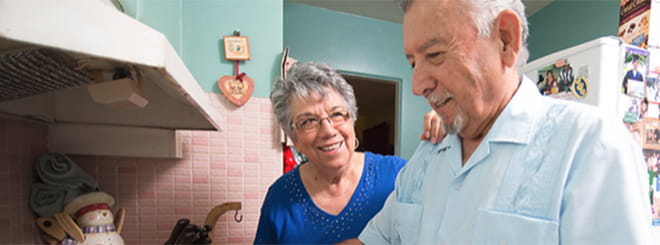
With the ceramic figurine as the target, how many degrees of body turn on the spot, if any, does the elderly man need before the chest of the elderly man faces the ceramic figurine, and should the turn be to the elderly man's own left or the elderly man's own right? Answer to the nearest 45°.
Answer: approximately 45° to the elderly man's own right

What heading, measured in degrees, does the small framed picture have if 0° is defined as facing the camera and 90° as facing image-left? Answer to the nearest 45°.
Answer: approximately 0°

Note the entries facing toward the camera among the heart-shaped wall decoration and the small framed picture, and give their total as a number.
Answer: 2

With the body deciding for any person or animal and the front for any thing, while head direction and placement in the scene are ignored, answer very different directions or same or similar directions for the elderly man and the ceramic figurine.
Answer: very different directions

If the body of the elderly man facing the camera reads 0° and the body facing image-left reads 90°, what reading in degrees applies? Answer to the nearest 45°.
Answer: approximately 45°

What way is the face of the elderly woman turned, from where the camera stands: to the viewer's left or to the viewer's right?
to the viewer's right

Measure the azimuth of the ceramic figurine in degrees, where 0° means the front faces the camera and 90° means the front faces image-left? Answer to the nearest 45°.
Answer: approximately 315°

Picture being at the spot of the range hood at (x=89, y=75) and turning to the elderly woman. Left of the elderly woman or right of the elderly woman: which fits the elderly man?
right

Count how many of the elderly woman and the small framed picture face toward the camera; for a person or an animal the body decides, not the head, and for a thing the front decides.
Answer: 2
